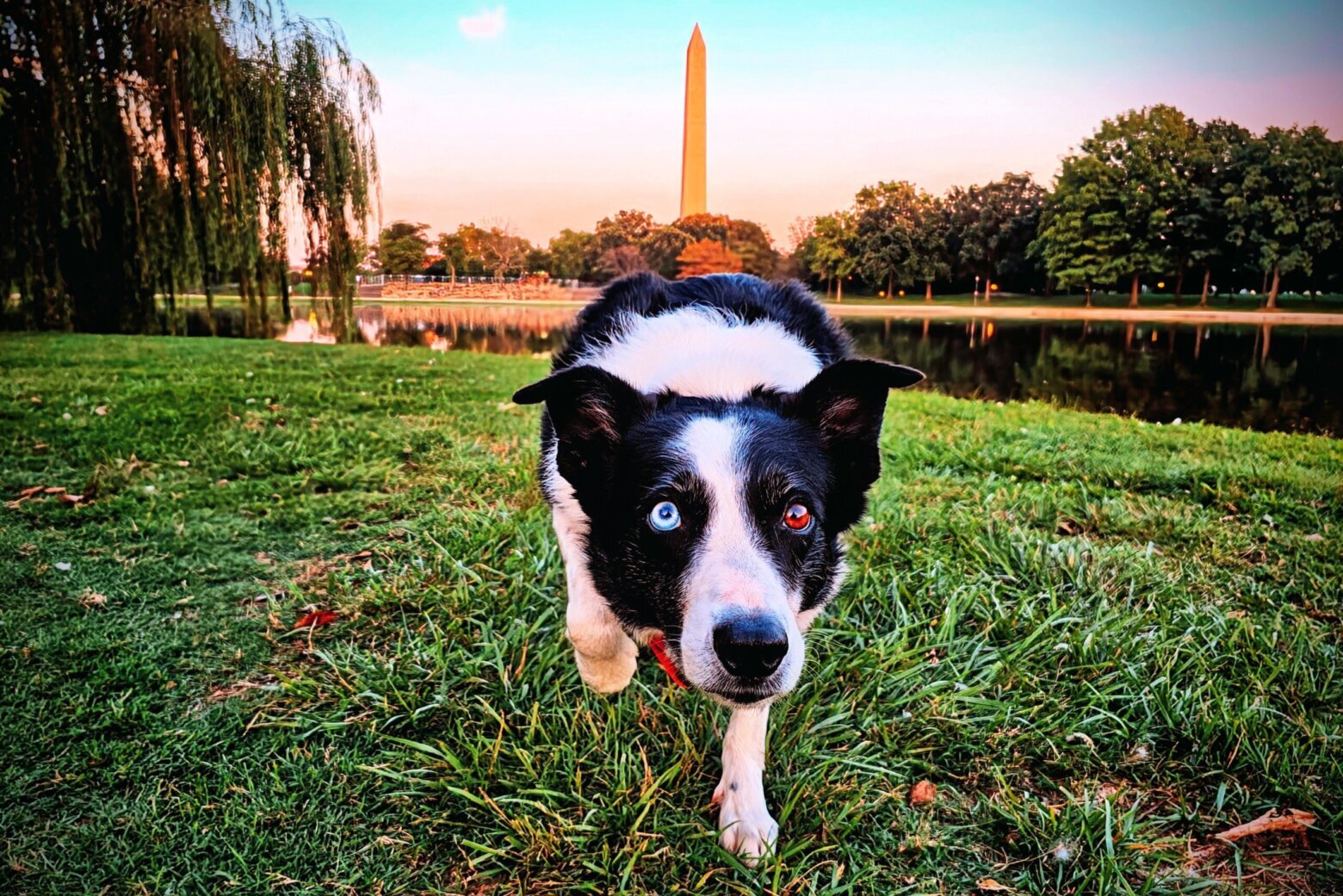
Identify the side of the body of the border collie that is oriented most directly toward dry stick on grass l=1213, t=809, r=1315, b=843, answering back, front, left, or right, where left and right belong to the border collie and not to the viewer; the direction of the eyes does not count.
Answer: left

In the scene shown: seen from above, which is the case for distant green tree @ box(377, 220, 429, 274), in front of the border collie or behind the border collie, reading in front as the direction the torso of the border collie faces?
behind

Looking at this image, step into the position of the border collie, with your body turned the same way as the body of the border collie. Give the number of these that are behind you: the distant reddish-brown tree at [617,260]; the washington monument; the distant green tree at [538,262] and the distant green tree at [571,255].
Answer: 4

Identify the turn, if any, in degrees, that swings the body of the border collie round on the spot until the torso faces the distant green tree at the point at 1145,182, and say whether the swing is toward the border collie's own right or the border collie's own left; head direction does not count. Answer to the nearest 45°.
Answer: approximately 135° to the border collie's own left

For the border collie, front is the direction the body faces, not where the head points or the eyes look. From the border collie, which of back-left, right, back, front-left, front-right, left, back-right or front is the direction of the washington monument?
back

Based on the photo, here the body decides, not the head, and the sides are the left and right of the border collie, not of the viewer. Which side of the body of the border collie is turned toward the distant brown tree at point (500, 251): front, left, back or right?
back

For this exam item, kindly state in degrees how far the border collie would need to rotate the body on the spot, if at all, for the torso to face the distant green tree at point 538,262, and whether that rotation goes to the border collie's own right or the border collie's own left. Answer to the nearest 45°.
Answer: approximately 180°

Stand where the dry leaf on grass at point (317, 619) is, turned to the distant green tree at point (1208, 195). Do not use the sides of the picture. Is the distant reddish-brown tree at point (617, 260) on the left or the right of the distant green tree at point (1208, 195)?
left

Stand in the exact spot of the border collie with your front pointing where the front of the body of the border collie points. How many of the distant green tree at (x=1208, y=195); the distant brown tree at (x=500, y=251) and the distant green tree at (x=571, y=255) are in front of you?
0

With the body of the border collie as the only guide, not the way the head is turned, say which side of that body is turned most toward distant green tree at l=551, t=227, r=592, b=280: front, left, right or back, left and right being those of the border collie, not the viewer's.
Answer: back

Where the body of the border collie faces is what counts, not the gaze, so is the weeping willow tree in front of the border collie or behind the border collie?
behind

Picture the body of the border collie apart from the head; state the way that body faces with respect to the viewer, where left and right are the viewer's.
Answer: facing the viewer

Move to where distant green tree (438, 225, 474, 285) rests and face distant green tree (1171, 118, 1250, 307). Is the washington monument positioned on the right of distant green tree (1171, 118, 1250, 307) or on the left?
left
